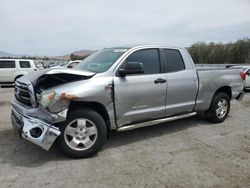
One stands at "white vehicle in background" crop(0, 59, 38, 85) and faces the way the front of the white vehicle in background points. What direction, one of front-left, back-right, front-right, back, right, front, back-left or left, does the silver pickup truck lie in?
left

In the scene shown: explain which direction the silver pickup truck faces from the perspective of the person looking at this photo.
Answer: facing the viewer and to the left of the viewer

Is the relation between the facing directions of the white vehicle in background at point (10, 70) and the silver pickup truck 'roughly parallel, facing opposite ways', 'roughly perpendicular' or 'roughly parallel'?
roughly parallel

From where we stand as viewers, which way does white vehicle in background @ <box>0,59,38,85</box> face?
facing to the left of the viewer

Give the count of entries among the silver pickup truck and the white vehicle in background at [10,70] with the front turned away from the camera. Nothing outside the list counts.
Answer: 0

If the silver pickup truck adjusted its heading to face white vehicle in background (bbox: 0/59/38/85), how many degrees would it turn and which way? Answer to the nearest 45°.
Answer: approximately 90° to its right
